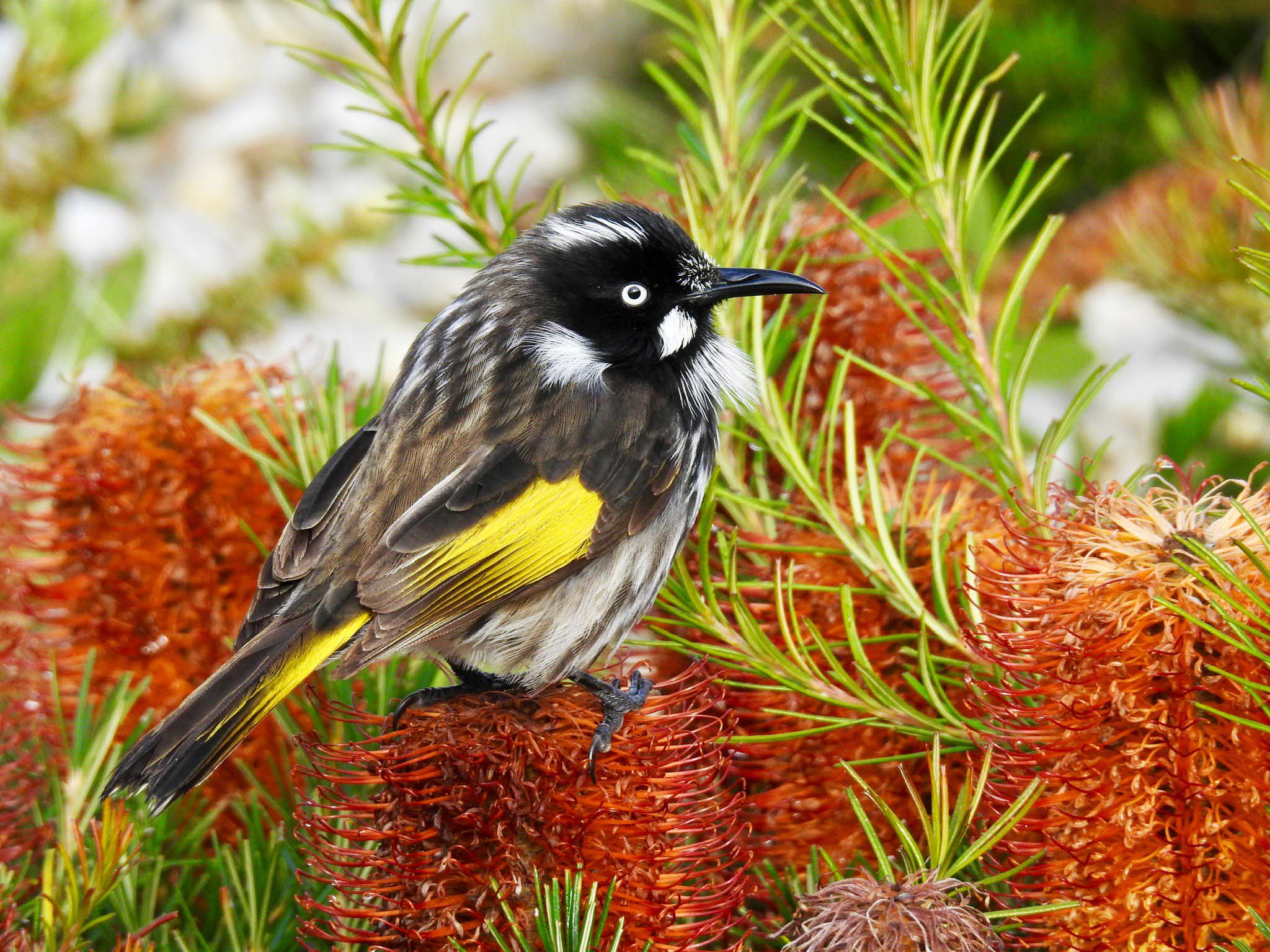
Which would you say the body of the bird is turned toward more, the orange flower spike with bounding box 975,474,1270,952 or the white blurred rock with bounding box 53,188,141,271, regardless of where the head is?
the orange flower spike

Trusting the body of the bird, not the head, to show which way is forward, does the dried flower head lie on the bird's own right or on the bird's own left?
on the bird's own right

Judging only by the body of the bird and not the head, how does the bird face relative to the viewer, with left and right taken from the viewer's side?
facing to the right of the viewer

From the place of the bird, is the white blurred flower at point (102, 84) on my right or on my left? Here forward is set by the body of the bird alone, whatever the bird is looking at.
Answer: on my left

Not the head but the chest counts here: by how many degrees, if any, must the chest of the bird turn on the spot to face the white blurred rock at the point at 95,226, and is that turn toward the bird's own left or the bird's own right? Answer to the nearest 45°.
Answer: approximately 135° to the bird's own left

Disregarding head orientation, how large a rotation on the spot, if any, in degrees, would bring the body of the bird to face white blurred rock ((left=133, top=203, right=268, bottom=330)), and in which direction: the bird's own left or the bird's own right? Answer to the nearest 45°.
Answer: approximately 135° to the bird's own left

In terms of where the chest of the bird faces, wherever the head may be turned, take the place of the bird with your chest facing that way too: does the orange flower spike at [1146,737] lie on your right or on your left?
on your right
